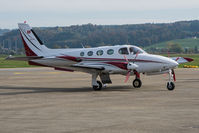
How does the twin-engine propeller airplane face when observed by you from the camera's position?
facing the viewer and to the right of the viewer
